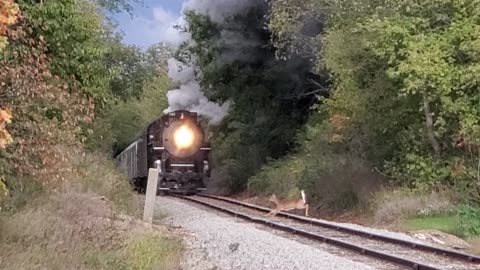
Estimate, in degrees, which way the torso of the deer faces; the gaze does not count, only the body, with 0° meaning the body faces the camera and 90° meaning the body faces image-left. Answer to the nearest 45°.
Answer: approximately 90°
